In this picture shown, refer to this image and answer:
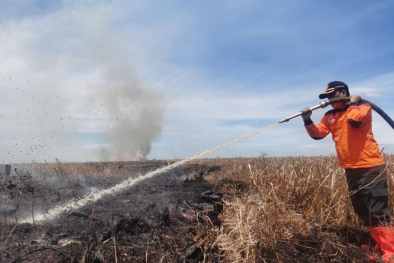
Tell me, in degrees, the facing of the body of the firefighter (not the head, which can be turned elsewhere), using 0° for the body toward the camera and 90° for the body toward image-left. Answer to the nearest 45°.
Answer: approximately 45°
